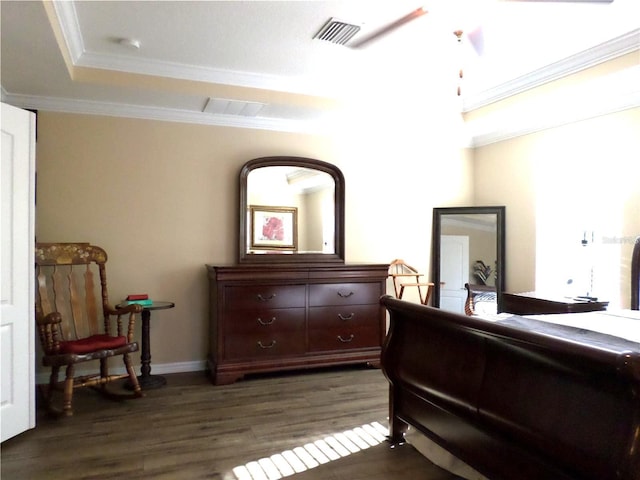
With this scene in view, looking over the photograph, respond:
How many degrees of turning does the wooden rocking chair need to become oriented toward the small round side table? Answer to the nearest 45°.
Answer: approximately 45° to its left

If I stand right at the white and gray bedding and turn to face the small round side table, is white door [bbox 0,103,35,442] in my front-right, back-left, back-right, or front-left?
front-left

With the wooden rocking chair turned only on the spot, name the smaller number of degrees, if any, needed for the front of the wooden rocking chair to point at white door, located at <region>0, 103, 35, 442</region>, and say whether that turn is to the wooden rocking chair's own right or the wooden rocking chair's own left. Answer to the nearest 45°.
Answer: approximately 90° to the wooden rocking chair's own right

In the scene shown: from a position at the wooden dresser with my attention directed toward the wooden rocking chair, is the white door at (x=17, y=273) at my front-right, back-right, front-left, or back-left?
front-left

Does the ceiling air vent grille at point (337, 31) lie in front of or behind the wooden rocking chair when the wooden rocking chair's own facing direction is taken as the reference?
in front

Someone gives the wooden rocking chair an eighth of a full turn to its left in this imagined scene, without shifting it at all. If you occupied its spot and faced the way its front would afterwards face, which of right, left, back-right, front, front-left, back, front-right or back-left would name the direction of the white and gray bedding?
front-right

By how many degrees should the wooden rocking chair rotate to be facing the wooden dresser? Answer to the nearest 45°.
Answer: approximately 45° to its left

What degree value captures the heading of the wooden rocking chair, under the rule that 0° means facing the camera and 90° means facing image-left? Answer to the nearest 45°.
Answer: approximately 315°
